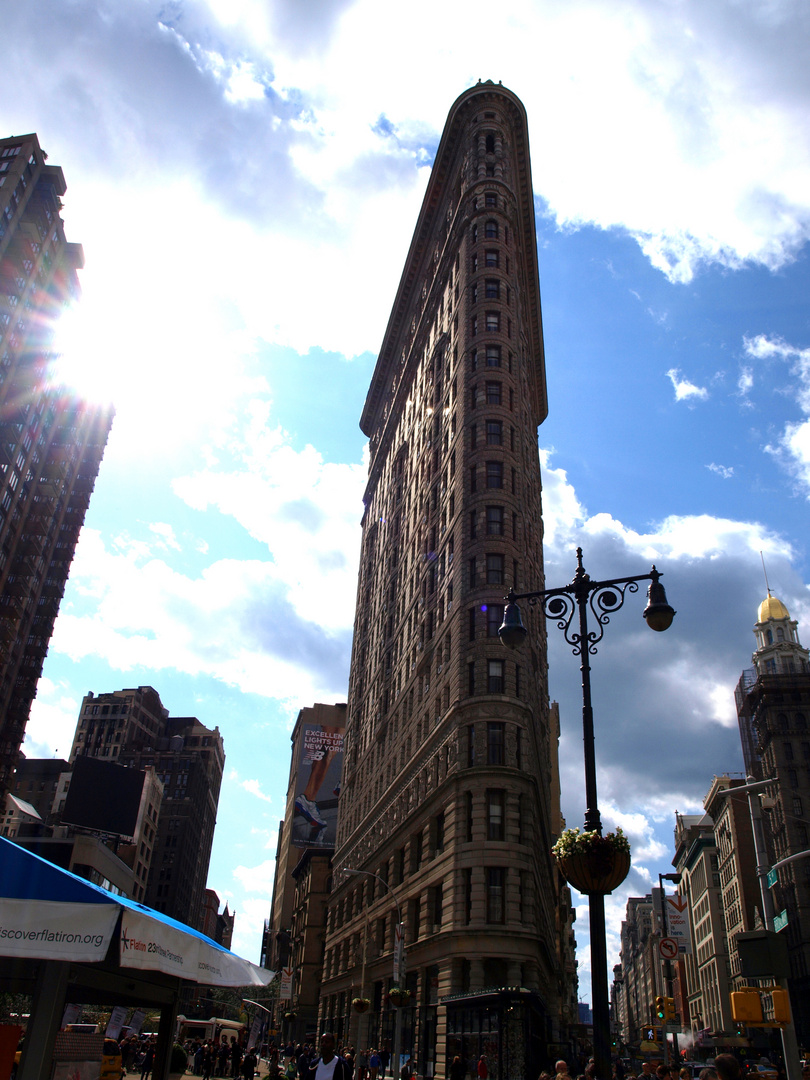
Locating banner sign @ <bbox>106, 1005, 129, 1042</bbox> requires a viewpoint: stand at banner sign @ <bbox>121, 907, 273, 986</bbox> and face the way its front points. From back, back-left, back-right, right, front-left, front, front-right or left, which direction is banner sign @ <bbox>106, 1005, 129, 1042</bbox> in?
back-left

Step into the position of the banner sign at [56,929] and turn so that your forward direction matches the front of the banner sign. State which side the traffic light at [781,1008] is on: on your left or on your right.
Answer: on your left

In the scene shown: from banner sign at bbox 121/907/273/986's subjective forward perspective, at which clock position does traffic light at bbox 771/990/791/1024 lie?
The traffic light is roughly at 10 o'clock from the banner sign.

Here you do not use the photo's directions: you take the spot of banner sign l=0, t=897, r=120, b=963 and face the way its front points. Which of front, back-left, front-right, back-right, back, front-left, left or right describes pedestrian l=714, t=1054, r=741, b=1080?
left

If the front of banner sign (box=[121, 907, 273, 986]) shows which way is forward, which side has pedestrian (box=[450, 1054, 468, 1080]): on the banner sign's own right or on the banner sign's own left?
on the banner sign's own left

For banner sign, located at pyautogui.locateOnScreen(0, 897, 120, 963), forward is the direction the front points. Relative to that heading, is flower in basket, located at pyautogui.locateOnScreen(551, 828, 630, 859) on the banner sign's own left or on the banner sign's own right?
on the banner sign's own left

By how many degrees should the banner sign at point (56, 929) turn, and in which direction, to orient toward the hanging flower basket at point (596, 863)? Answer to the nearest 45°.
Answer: approximately 90° to its left

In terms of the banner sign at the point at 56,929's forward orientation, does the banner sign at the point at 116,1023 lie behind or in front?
behind

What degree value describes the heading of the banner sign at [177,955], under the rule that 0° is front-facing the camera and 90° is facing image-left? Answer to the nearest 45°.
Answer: approximately 315°

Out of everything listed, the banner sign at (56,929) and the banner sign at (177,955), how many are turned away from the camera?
0

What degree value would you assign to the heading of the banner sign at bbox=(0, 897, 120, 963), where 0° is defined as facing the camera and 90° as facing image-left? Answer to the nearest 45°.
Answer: approximately 0°
